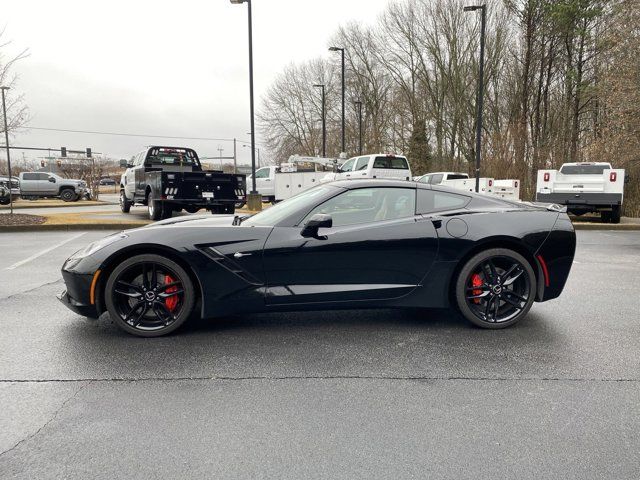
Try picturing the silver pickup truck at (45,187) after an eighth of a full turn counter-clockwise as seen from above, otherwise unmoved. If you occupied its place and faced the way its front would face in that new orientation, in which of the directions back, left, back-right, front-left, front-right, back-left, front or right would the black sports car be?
back-right

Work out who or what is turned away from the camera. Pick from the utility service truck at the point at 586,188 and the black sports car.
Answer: the utility service truck

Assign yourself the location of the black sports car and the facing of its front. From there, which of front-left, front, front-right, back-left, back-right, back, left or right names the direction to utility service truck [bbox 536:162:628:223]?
back-right

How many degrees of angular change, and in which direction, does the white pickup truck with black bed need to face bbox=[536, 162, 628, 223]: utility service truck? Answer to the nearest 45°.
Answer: approximately 135° to its right

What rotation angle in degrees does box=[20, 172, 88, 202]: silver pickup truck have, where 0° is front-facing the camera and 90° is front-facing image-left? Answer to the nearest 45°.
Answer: approximately 270°

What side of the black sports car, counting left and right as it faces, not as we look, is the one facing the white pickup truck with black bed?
right

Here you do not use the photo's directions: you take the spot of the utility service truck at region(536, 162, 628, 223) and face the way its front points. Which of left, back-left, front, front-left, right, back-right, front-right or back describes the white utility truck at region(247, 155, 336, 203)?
left

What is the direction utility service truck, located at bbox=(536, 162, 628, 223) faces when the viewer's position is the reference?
facing away from the viewer

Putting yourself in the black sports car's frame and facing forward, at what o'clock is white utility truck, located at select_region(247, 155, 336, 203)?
The white utility truck is roughly at 3 o'clock from the black sports car.

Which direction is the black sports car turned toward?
to the viewer's left

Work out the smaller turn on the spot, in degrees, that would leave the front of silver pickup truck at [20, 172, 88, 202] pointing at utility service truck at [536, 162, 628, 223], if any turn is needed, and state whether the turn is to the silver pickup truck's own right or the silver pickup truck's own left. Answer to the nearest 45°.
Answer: approximately 45° to the silver pickup truck's own right
